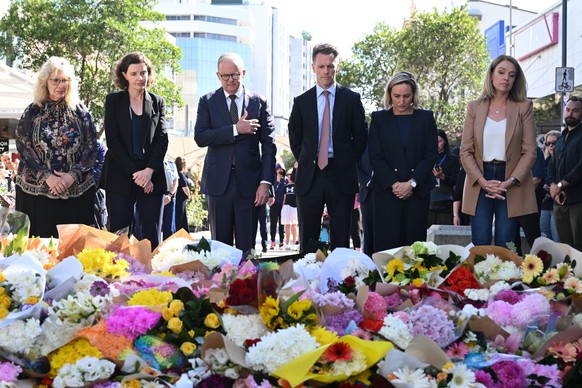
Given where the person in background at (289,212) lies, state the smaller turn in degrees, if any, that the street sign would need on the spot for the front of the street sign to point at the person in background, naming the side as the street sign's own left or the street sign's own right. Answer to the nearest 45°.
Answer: approximately 90° to the street sign's own right

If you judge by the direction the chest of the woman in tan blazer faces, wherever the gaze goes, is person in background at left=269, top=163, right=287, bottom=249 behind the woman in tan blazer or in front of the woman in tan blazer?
behind

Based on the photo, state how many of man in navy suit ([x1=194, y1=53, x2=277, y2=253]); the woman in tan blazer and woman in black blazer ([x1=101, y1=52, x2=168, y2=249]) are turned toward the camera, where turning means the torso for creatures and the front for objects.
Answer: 3

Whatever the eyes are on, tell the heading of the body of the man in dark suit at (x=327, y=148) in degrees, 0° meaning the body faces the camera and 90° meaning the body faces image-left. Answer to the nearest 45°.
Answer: approximately 0°

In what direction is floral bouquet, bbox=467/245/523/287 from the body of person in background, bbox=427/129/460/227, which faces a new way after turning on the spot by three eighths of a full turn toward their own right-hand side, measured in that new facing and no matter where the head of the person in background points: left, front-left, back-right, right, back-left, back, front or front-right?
back

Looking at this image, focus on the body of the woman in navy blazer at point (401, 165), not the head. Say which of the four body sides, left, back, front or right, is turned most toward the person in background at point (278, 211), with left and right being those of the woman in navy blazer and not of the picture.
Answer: back

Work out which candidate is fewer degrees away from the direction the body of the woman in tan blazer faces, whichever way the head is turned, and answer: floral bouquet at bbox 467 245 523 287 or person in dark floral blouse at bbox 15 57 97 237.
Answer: the floral bouquet

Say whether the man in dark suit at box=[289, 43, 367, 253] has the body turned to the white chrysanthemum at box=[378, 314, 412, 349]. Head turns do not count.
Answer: yes

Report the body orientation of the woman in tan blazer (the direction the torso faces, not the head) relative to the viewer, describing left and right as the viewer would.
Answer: facing the viewer

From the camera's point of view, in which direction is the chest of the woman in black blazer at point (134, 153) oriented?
toward the camera

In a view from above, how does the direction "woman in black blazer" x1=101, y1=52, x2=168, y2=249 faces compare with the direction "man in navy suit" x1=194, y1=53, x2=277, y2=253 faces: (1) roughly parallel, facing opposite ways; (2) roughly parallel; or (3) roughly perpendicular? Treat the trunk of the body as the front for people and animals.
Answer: roughly parallel

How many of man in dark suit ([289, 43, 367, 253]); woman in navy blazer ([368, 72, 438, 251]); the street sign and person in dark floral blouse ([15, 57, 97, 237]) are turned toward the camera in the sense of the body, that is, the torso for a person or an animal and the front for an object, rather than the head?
4

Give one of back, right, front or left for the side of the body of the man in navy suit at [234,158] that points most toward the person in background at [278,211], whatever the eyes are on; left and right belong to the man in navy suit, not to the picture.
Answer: back

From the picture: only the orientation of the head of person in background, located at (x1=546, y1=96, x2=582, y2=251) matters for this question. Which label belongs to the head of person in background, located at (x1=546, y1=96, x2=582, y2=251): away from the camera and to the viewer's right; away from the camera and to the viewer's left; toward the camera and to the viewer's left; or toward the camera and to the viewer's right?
toward the camera and to the viewer's left

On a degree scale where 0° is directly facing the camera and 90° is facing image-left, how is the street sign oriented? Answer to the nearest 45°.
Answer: approximately 0°

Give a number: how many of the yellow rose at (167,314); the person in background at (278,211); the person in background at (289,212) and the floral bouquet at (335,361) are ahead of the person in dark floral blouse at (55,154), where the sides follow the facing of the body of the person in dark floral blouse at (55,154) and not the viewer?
2

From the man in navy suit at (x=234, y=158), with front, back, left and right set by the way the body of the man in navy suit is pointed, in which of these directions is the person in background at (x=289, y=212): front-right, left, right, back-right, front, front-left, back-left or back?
back
